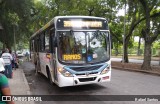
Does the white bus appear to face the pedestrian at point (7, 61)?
no

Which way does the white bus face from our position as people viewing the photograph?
facing the viewer and to the right of the viewer
